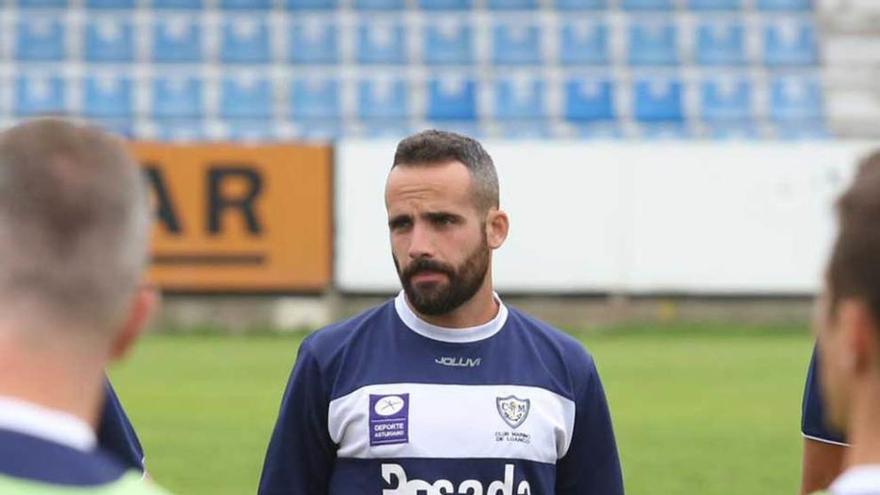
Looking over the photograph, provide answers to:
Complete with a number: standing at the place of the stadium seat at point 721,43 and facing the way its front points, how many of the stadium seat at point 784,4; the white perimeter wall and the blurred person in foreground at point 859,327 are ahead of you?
2

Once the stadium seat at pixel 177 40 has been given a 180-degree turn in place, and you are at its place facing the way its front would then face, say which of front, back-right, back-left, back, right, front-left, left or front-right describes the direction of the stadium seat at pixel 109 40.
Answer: left

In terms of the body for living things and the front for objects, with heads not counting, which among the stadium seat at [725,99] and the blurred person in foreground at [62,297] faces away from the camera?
the blurred person in foreground

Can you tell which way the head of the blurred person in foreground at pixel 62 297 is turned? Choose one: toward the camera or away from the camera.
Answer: away from the camera

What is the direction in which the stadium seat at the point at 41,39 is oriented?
toward the camera

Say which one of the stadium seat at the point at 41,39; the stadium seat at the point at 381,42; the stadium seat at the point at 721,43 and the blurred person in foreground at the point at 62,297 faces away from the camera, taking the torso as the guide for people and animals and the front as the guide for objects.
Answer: the blurred person in foreground

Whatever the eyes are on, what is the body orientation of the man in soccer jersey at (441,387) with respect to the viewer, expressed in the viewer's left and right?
facing the viewer

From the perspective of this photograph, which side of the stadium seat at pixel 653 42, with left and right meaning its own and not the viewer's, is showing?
front

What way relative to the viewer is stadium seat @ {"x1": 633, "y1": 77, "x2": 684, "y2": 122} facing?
toward the camera

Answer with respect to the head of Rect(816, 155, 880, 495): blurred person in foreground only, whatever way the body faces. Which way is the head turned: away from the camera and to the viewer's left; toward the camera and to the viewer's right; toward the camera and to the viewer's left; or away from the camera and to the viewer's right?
away from the camera and to the viewer's left

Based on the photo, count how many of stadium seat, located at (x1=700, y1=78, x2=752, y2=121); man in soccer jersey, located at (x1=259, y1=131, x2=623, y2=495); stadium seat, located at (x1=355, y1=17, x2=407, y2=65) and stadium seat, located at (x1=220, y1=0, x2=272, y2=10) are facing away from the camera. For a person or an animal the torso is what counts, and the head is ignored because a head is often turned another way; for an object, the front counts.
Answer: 0

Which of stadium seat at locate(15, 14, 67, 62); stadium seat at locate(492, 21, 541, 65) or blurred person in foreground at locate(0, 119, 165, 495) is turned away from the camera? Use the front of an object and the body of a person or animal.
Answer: the blurred person in foreground

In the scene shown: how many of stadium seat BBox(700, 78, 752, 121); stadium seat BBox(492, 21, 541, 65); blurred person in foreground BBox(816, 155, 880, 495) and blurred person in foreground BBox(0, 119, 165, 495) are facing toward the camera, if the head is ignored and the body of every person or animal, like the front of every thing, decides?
2

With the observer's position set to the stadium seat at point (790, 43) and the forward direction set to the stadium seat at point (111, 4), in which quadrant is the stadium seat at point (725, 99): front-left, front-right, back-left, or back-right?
front-left
